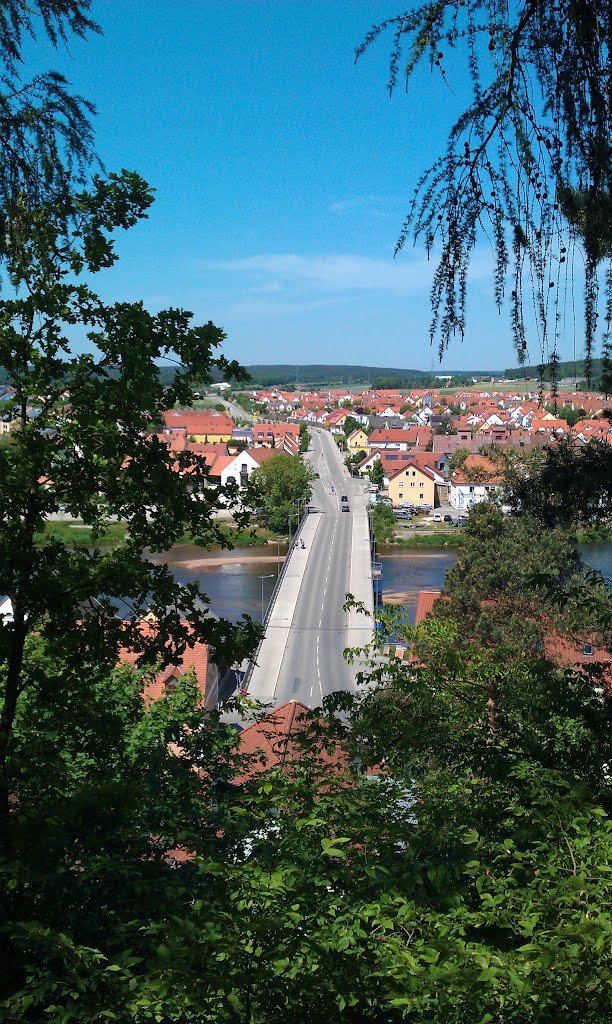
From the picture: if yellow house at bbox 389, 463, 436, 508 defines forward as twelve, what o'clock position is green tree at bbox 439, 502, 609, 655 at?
The green tree is roughly at 12 o'clock from the yellow house.

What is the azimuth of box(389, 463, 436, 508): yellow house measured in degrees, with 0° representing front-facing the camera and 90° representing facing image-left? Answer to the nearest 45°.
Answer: approximately 0°

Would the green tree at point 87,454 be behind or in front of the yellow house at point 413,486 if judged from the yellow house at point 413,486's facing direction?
in front

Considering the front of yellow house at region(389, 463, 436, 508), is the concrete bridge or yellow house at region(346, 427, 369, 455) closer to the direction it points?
the concrete bridge

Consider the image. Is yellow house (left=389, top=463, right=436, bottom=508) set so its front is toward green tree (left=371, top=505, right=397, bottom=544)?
yes

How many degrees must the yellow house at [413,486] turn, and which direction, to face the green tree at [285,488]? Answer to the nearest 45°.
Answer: approximately 45° to its right

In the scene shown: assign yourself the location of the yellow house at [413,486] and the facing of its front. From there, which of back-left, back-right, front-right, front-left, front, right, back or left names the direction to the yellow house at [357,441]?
back

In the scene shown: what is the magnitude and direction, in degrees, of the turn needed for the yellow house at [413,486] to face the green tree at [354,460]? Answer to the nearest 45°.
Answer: approximately 180°

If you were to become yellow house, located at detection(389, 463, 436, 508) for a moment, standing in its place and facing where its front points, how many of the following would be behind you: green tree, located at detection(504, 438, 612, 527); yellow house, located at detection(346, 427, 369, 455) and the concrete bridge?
1
